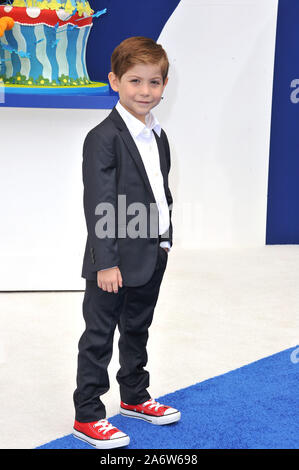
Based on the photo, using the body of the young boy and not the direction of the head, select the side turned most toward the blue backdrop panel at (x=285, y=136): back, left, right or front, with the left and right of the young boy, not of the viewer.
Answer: left

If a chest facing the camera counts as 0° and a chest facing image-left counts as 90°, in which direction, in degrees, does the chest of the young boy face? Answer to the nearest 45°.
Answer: approximately 315°

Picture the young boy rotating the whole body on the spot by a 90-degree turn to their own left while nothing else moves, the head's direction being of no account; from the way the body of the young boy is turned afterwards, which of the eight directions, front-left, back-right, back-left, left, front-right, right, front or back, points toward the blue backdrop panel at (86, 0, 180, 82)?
front-left
